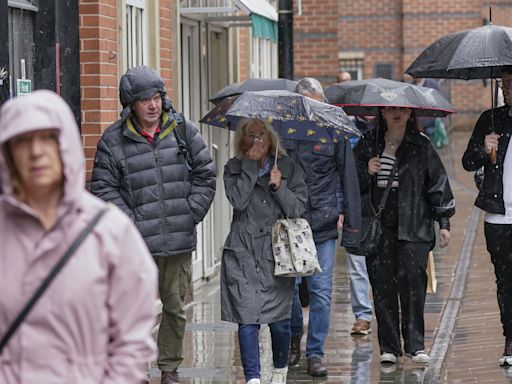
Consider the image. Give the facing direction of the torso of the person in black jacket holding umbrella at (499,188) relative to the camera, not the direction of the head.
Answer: toward the camera

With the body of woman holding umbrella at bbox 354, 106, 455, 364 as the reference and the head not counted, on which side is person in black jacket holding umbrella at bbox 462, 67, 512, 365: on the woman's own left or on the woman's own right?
on the woman's own left

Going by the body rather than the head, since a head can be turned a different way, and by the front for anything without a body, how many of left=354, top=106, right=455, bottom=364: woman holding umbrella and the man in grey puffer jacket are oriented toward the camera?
2

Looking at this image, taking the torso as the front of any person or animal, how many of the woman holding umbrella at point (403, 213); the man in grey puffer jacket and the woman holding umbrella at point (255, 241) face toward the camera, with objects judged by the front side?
3

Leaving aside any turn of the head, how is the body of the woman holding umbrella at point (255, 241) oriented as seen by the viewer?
toward the camera

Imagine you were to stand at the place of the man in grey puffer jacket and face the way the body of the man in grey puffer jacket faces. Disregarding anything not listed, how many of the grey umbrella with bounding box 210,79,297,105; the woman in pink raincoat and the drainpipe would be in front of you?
1

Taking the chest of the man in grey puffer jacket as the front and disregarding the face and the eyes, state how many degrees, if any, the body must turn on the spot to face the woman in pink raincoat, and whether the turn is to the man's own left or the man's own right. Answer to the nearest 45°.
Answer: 0° — they already face them

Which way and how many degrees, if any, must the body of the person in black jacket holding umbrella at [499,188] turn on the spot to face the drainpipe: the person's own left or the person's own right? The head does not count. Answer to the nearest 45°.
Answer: approximately 135° to the person's own right

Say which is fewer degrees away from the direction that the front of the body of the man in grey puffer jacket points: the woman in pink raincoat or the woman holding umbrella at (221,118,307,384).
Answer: the woman in pink raincoat

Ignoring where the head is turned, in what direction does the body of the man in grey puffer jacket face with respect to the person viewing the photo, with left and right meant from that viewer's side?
facing the viewer

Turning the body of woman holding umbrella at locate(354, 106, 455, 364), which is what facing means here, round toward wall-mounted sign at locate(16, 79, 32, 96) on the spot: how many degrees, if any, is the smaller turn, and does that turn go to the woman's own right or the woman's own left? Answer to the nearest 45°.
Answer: approximately 45° to the woman's own right

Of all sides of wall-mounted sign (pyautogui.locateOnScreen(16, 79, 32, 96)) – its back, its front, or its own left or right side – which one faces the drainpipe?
left

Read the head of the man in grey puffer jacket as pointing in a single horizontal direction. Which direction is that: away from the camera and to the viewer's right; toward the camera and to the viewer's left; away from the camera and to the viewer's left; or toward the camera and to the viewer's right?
toward the camera and to the viewer's right
